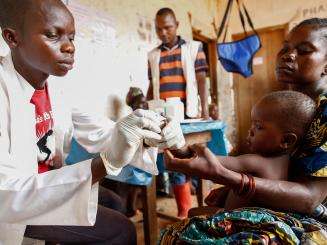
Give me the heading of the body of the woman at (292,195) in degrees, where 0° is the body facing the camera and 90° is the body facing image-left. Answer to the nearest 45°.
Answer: approximately 90°

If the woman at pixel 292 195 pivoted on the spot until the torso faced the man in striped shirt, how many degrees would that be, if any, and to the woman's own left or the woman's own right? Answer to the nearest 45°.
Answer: approximately 90° to the woman's own right

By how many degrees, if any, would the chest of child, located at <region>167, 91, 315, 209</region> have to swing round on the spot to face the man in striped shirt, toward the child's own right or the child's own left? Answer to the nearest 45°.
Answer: approximately 90° to the child's own right

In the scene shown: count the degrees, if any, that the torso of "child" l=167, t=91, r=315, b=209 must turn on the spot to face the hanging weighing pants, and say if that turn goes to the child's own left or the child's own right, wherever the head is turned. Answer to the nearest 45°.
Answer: approximately 90° to the child's own right

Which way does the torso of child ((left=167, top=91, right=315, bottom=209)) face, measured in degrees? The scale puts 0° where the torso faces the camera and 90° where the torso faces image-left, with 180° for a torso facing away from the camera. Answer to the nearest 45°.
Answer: approximately 90°

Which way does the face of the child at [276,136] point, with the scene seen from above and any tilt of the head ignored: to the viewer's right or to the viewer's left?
to the viewer's left
